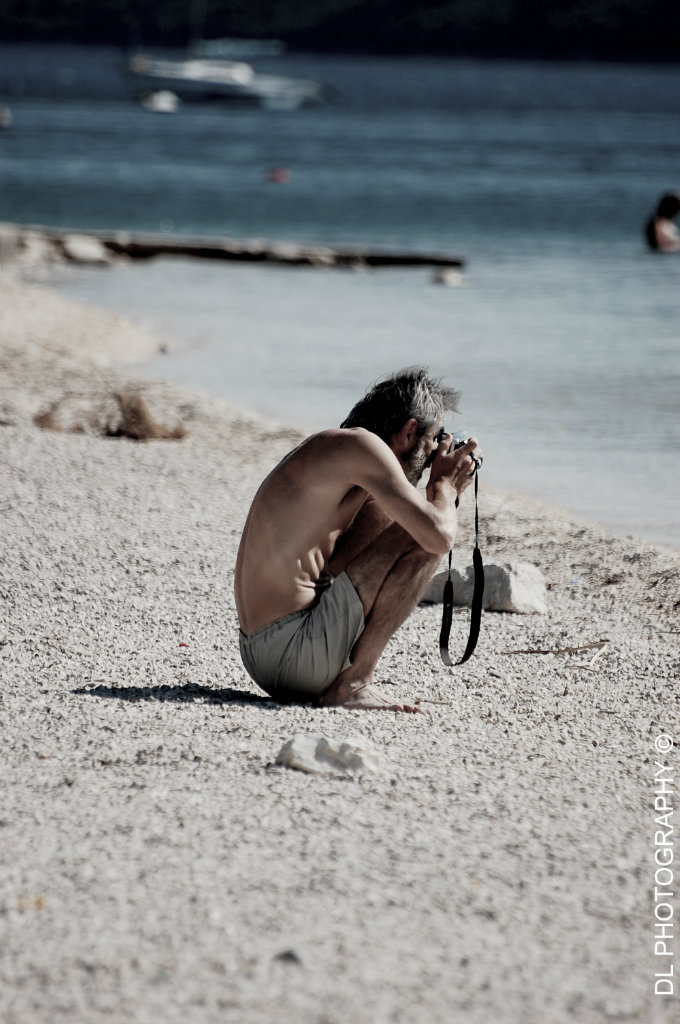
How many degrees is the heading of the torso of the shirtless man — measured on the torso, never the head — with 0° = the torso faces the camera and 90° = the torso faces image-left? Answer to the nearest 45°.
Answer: approximately 270°

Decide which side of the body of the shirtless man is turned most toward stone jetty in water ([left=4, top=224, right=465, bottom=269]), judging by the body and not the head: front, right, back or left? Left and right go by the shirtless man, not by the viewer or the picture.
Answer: left

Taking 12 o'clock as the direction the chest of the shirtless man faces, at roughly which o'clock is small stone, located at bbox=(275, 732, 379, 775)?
The small stone is roughly at 3 o'clock from the shirtless man.

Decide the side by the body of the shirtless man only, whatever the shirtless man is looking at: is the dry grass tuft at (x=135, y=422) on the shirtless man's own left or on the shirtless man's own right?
on the shirtless man's own left

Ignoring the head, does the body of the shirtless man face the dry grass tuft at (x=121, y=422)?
no

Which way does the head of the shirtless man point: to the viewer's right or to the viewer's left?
to the viewer's right
